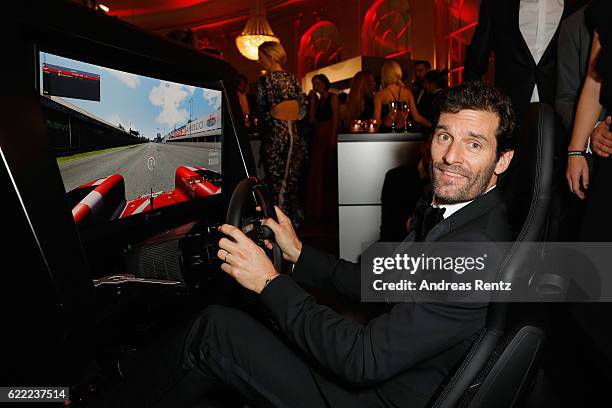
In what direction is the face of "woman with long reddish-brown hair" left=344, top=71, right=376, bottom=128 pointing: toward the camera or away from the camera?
away from the camera

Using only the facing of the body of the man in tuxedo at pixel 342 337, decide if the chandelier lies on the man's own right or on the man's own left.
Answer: on the man's own right

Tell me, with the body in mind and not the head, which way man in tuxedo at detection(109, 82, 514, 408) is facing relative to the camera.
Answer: to the viewer's left

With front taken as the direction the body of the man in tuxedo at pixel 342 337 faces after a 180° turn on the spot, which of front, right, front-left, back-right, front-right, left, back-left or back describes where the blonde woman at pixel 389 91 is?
left

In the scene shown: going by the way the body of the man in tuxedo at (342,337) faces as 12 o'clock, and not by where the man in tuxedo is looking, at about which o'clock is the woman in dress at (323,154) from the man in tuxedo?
The woman in dress is roughly at 3 o'clock from the man in tuxedo.

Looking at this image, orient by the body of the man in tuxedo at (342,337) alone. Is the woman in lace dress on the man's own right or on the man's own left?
on the man's own right

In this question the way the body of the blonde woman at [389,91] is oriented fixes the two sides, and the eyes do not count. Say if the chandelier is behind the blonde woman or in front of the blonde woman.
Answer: in front

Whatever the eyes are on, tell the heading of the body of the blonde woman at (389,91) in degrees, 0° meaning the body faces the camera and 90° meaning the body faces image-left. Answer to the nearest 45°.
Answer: approximately 180°
